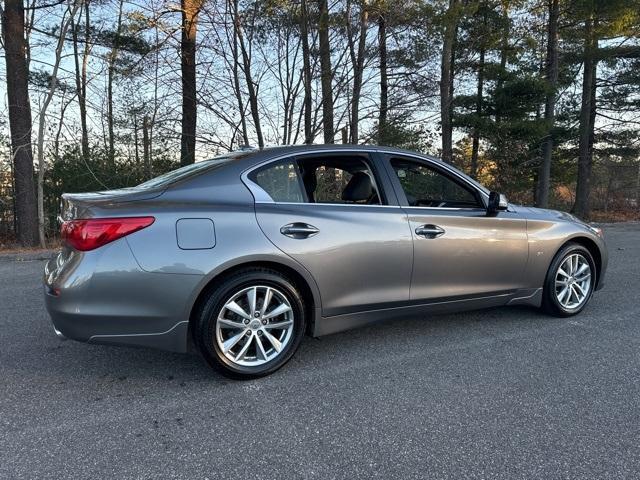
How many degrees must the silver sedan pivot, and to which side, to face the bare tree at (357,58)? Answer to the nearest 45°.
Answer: approximately 45° to its left

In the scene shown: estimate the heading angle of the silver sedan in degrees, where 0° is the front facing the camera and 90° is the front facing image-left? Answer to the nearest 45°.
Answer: approximately 225°
